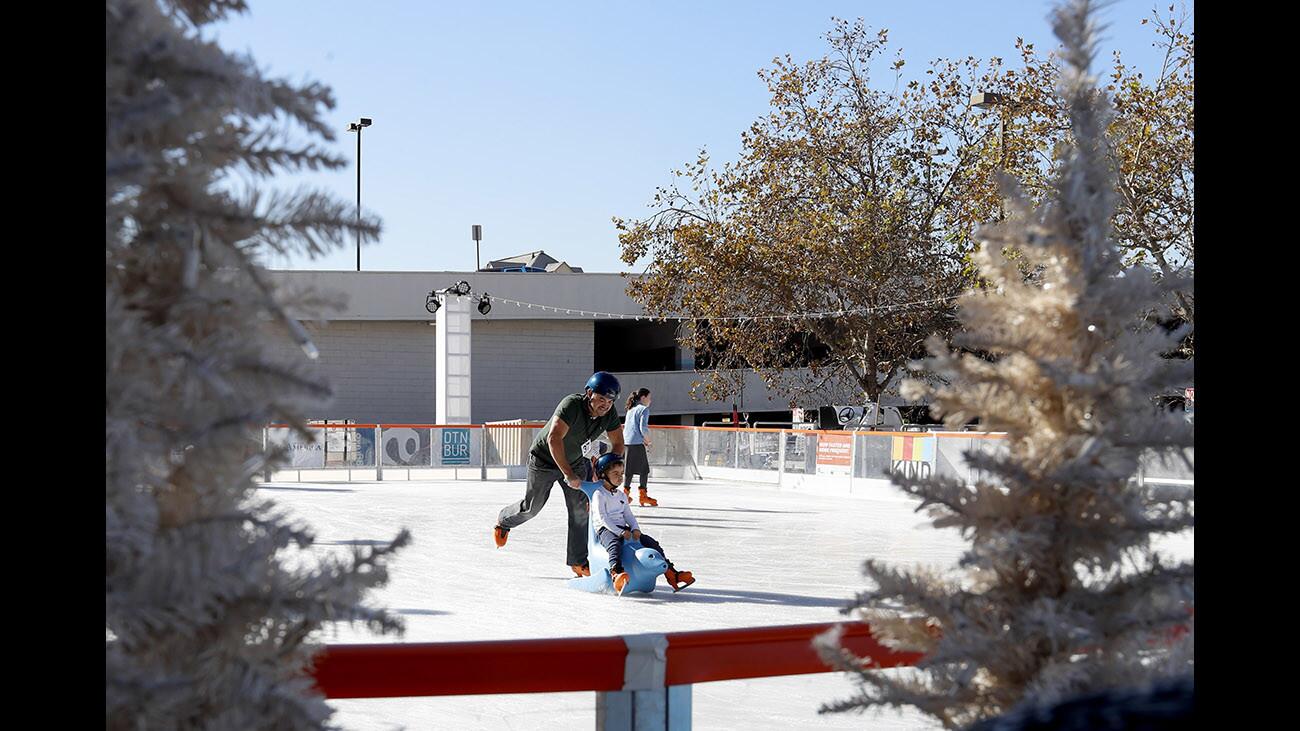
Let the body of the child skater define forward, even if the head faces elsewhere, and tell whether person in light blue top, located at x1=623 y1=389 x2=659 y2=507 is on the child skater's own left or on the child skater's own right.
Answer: on the child skater's own left

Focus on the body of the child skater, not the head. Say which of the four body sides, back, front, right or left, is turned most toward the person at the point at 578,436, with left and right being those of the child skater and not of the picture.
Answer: back

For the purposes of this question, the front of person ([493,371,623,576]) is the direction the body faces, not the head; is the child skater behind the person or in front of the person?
in front

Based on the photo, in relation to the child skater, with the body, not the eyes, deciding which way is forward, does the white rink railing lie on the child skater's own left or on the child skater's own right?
on the child skater's own left

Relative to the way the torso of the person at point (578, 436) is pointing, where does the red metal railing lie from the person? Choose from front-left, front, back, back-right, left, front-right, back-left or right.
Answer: front-right

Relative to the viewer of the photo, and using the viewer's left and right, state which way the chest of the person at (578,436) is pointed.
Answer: facing the viewer and to the right of the viewer

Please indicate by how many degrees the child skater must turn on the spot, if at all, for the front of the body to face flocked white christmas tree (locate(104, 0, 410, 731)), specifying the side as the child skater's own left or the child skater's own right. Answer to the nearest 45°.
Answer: approximately 45° to the child skater's own right

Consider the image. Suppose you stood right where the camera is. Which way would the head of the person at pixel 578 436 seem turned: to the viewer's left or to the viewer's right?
to the viewer's right

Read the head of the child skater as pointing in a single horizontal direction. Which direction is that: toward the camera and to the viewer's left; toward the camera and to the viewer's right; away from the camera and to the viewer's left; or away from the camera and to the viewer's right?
toward the camera and to the viewer's right

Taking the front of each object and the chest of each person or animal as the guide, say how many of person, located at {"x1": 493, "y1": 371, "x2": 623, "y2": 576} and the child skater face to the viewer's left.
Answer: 0
